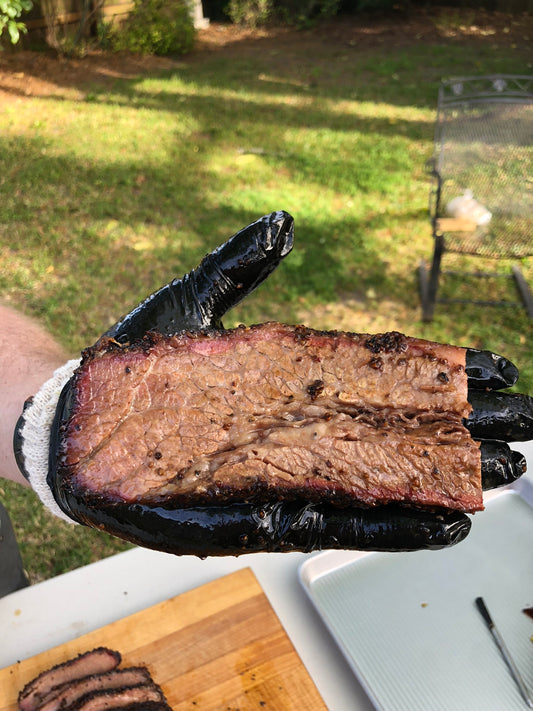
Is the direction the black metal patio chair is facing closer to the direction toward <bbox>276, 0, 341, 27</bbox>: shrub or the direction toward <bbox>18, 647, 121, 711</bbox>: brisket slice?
the brisket slice

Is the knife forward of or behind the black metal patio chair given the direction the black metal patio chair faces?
forward

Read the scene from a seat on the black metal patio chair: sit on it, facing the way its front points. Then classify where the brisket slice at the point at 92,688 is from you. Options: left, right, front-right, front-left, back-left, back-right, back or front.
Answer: front

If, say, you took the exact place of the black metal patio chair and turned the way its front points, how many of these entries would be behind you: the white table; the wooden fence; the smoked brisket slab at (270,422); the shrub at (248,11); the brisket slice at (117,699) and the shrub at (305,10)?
3

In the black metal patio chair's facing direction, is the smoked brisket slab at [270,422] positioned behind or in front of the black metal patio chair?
in front

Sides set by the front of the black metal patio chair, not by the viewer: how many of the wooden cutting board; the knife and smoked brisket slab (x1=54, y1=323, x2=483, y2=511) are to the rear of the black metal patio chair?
0

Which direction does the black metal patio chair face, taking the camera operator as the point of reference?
facing the viewer

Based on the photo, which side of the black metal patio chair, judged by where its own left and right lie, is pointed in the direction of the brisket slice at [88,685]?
front
